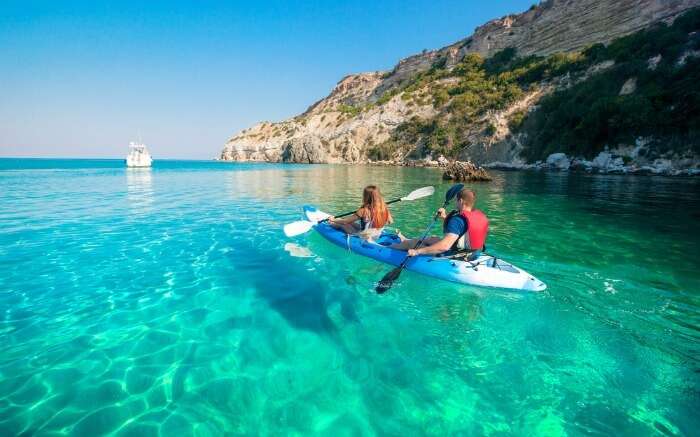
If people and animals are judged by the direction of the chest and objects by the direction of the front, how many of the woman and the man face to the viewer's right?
0

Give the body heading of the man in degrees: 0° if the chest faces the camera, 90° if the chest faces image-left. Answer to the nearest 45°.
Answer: approximately 135°

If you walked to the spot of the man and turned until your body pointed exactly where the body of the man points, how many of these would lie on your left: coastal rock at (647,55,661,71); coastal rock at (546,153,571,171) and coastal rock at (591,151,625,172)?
0

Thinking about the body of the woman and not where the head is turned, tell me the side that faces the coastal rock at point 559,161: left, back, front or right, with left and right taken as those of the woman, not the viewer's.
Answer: right

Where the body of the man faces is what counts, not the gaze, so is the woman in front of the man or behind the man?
in front

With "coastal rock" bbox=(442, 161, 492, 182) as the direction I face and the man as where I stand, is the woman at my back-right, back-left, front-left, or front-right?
front-left

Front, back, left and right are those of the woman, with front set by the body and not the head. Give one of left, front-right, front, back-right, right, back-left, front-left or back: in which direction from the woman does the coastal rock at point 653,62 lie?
right

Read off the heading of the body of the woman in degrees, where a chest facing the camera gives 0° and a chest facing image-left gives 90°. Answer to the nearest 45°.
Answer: approximately 135°

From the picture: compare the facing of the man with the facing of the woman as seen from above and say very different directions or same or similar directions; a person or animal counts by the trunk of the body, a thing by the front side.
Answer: same or similar directions

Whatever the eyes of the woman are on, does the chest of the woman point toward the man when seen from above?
no

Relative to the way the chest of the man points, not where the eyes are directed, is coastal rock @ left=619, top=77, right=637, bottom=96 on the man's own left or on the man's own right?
on the man's own right
